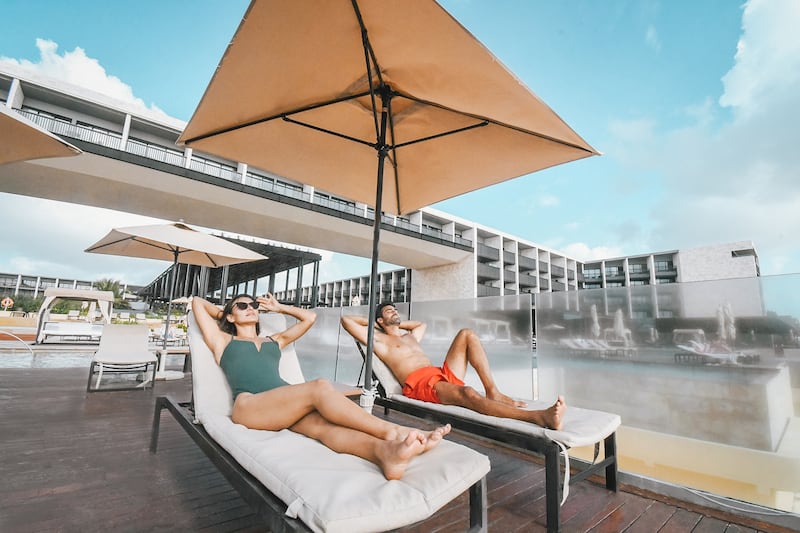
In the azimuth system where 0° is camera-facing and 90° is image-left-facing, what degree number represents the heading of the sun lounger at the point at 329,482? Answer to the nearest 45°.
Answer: approximately 315°

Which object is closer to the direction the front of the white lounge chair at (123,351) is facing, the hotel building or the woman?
the woman

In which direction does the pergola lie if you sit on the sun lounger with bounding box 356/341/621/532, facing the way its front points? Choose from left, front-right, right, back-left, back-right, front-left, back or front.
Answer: back

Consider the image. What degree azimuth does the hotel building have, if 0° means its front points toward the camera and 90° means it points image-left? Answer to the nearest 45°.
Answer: approximately 315°

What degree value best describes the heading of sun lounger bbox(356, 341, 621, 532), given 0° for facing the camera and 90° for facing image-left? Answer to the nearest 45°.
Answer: approximately 315°

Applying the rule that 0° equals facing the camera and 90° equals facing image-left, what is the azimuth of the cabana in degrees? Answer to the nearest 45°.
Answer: approximately 0°

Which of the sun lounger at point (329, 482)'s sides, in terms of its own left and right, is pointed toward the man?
left
